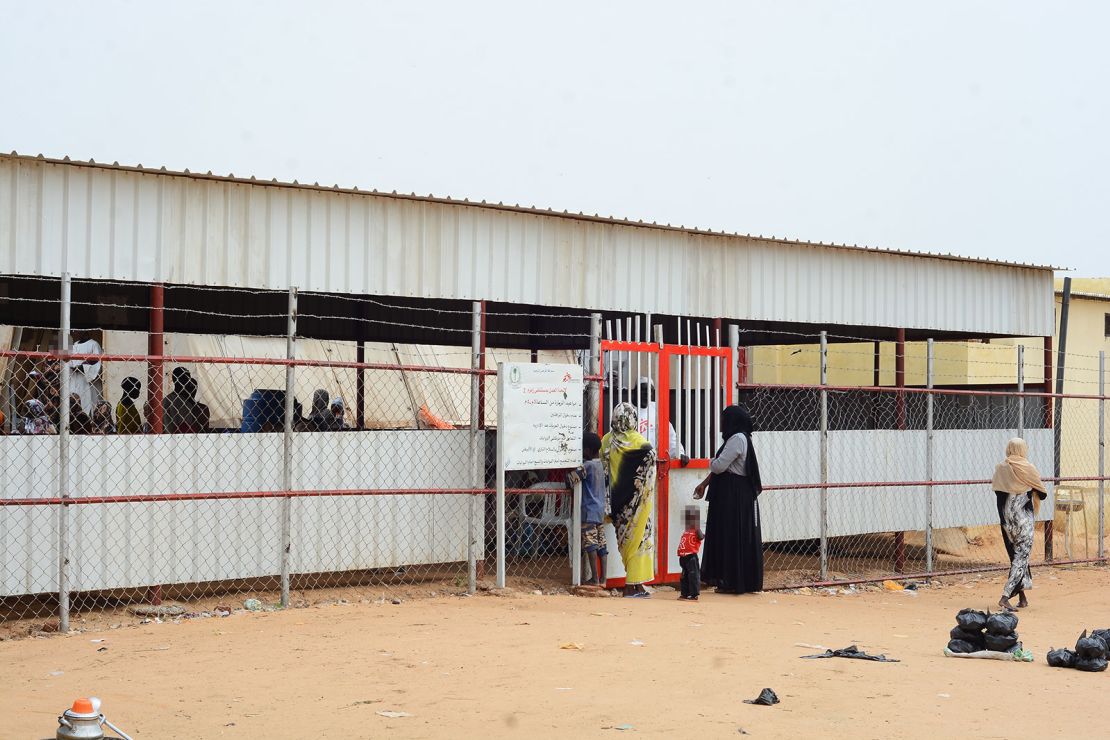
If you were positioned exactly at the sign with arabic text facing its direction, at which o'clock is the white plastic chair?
The white plastic chair is roughly at 6 o'clock from the sign with arabic text.

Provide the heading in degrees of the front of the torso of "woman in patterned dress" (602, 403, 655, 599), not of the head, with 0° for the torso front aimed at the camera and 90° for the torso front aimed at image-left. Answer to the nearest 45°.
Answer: approximately 180°

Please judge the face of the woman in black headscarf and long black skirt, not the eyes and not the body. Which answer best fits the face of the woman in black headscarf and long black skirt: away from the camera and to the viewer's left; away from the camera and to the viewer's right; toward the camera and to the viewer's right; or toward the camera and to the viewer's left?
away from the camera and to the viewer's left

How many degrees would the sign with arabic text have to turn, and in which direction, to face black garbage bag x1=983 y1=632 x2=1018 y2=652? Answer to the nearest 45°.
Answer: approximately 45° to its left

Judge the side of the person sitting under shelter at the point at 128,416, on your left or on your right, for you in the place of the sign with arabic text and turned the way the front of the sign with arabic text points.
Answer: on your right
